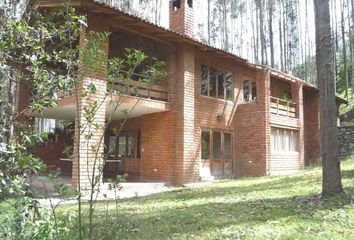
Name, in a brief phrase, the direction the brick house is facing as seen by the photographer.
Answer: facing the viewer and to the right of the viewer
